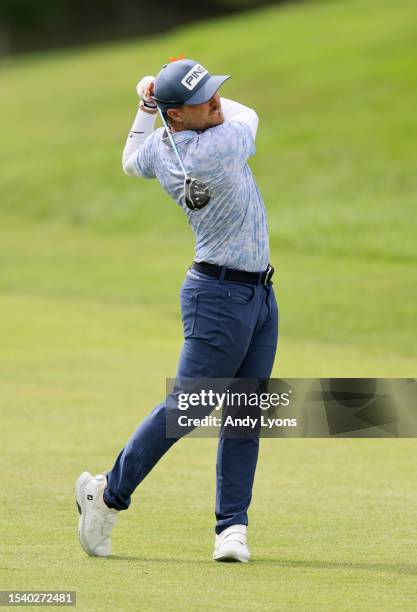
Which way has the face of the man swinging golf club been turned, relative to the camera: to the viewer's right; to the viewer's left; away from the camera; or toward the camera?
to the viewer's right

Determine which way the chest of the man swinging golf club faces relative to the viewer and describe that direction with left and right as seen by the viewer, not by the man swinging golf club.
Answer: facing to the right of the viewer
